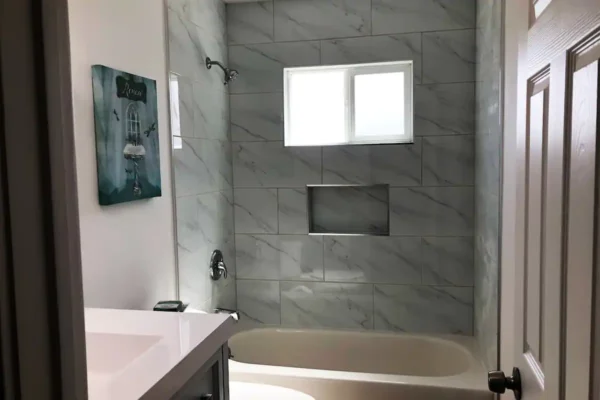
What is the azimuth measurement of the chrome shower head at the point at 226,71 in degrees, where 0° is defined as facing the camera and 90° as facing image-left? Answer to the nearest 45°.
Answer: approximately 270°

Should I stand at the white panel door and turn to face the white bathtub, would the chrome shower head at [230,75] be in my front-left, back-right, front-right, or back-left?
front-left

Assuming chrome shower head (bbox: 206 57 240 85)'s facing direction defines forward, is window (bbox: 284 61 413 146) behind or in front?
in front

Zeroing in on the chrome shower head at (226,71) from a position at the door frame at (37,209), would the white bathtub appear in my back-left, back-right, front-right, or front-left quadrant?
front-right

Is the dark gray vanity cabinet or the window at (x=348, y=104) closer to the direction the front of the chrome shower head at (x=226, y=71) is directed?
the window

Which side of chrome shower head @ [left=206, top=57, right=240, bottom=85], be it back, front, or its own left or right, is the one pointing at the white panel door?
right

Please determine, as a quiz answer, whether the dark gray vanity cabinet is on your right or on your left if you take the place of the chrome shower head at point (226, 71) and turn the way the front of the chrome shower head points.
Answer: on your right

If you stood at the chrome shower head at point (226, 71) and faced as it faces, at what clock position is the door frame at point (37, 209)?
The door frame is roughly at 3 o'clock from the chrome shower head.
